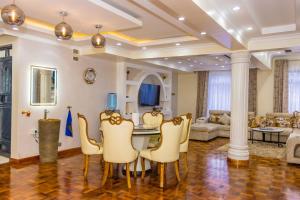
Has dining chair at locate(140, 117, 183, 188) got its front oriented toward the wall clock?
yes

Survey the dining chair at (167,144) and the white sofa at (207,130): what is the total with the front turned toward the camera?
1

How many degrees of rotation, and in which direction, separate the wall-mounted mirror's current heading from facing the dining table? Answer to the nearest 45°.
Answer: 0° — it already faces it

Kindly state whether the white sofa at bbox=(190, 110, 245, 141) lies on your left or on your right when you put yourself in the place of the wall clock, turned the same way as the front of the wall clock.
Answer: on your left

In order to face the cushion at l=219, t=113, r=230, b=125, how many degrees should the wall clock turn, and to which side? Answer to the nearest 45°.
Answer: approximately 45° to its left

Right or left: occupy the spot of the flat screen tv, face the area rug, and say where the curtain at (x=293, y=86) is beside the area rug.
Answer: left

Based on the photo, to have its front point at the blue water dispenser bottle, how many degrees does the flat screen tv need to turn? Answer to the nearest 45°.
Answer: approximately 90° to its right

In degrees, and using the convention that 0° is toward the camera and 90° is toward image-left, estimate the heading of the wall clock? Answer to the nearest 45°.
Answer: approximately 315°

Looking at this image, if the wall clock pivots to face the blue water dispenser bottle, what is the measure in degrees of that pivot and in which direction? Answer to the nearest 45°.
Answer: approximately 90° to its left

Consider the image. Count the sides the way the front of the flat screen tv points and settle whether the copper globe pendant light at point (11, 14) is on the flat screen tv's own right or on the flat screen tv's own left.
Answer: on the flat screen tv's own right

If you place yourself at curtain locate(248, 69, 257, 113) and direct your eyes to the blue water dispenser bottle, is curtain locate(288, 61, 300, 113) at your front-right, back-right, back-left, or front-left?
back-left

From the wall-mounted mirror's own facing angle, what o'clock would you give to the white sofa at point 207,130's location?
The white sofa is roughly at 10 o'clock from the wall-mounted mirror.

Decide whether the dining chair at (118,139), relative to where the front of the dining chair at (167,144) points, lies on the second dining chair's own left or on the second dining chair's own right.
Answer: on the second dining chair's own left

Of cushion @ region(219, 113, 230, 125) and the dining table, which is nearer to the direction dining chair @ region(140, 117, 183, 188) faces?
the dining table

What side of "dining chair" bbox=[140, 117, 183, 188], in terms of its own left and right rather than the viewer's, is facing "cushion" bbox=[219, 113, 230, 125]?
right

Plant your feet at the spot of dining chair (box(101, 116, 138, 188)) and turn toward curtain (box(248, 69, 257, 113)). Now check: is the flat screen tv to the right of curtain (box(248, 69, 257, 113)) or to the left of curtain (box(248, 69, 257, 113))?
left

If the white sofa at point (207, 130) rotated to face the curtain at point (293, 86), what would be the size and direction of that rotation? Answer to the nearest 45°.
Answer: approximately 135° to its left
